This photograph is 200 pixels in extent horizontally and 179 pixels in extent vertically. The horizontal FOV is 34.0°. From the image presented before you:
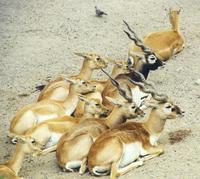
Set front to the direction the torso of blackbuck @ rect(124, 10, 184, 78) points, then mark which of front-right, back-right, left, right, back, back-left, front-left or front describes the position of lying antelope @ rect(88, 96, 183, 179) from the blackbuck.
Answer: front-left

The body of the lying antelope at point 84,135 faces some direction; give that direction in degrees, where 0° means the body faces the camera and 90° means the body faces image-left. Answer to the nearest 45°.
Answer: approximately 225°

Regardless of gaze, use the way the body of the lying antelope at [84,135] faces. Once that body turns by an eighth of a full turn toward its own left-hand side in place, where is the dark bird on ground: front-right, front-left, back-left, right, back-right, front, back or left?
front

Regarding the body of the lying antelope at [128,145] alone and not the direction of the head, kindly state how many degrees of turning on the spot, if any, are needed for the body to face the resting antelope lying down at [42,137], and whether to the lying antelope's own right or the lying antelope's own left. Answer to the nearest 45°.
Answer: approximately 135° to the lying antelope's own left

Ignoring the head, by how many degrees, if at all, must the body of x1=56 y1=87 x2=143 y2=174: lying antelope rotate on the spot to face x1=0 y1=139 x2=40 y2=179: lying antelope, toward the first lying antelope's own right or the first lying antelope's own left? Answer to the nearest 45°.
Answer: approximately 180°

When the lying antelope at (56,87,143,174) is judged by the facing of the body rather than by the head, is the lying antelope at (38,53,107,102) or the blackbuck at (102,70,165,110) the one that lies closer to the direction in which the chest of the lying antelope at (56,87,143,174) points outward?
the blackbuck

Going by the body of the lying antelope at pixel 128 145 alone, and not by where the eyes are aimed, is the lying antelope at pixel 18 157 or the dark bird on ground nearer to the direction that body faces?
the dark bird on ground

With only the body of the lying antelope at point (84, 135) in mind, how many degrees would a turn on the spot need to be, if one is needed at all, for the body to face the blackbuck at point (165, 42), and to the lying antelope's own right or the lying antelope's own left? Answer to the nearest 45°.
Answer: approximately 45° to the lying antelope's own left

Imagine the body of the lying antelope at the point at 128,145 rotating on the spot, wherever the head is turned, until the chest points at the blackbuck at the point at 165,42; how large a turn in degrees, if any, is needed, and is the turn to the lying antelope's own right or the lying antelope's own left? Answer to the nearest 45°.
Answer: approximately 45° to the lying antelope's own left
